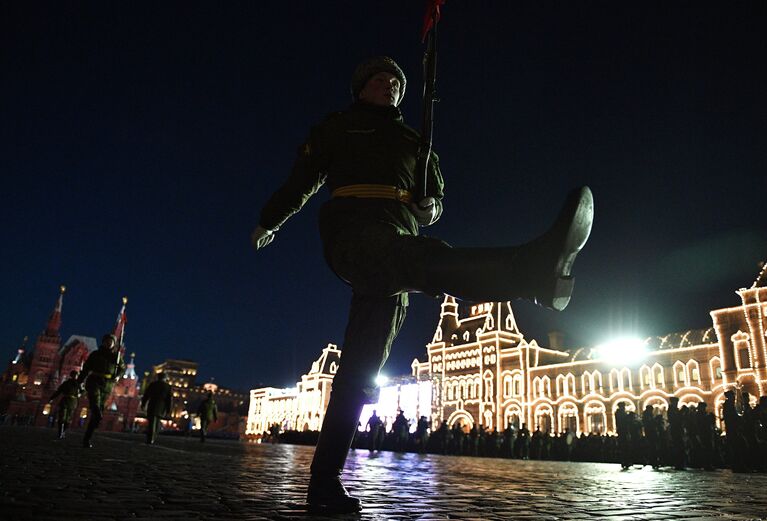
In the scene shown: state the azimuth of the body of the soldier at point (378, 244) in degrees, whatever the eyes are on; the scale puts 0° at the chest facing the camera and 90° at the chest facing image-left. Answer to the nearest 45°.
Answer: approximately 315°

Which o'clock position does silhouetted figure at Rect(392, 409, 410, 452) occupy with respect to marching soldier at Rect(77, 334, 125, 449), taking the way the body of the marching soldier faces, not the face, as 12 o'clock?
The silhouetted figure is roughly at 9 o'clock from the marching soldier.

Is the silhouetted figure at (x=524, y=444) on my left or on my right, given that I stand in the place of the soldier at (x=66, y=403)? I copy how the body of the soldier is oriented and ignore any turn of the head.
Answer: on my left

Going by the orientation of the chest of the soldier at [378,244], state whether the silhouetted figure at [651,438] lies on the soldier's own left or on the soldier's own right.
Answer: on the soldier's own left

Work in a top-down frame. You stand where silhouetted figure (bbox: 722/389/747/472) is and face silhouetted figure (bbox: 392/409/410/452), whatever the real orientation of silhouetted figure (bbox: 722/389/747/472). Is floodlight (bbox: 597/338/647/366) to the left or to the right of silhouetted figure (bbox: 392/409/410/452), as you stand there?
right

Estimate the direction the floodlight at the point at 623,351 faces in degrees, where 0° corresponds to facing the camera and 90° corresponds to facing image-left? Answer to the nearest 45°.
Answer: approximately 0°

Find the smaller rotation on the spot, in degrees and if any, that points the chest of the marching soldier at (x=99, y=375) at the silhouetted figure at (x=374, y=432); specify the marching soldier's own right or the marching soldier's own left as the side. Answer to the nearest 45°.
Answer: approximately 90° to the marching soldier's own left

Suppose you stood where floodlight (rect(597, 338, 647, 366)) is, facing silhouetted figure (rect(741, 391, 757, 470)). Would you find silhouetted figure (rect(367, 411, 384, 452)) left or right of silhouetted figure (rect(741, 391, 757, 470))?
right

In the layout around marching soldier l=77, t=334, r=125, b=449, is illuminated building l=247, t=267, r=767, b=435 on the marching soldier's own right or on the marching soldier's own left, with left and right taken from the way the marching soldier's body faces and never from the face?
on the marching soldier's own left

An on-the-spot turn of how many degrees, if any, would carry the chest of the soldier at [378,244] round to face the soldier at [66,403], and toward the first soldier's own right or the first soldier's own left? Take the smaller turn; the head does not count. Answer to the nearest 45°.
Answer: approximately 180°

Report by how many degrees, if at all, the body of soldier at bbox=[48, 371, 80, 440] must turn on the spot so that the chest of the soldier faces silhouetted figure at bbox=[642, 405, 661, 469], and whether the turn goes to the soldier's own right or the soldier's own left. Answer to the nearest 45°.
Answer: approximately 45° to the soldier's own left

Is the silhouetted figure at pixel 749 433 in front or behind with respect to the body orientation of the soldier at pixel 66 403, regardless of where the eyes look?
in front

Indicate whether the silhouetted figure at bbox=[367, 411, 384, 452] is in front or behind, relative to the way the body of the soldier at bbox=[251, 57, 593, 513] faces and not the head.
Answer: behind

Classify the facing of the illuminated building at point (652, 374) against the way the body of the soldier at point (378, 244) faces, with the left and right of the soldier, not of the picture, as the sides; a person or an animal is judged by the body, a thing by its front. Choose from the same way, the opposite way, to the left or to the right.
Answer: to the right
